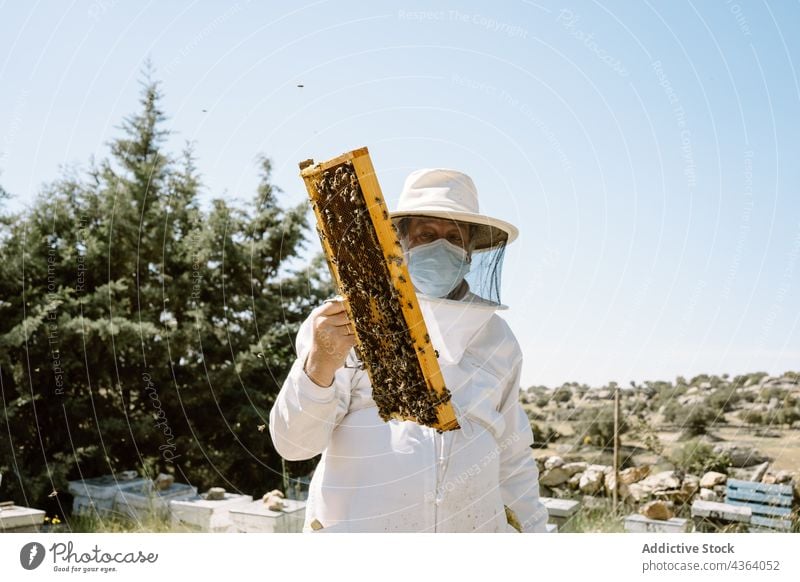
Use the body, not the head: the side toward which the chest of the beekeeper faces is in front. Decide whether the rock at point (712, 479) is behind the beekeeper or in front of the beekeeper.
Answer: behind

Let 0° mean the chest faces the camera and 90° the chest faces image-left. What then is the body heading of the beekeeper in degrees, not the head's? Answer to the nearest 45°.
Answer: approximately 0°

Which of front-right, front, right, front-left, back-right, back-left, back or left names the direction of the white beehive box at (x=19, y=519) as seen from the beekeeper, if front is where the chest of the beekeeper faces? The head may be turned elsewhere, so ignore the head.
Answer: back-right

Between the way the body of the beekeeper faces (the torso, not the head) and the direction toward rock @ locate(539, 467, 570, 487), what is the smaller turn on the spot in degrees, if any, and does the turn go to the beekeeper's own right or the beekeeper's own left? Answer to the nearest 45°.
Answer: approximately 180°

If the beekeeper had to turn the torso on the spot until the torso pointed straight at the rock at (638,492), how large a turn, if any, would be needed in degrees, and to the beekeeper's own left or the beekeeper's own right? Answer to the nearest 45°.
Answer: approximately 135° to the beekeeper's own left

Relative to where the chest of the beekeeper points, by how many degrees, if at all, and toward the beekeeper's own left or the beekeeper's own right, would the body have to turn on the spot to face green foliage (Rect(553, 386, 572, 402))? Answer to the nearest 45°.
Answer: approximately 180°

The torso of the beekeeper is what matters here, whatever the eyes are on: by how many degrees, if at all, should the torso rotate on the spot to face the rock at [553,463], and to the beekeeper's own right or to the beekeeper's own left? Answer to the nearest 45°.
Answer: approximately 180°

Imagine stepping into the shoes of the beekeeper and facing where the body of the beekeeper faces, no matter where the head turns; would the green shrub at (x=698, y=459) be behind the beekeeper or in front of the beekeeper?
behind

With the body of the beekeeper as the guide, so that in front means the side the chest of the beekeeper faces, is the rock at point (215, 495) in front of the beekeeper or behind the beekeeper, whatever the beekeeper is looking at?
behind
